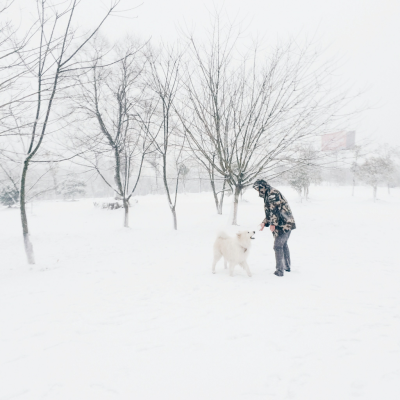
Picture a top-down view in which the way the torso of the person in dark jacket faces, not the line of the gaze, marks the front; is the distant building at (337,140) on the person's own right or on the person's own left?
on the person's own right

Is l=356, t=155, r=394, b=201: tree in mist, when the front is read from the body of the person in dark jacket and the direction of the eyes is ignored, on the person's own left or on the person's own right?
on the person's own right

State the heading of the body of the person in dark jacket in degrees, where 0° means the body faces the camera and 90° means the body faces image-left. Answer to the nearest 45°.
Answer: approximately 90°

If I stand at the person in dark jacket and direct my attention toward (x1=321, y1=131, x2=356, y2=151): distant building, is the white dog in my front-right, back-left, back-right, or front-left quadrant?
back-left

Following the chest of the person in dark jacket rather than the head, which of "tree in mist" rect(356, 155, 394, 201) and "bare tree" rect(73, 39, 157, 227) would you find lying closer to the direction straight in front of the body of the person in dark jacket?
the bare tree

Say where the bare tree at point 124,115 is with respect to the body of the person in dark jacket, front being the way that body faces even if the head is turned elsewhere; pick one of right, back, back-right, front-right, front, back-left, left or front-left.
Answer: front-right

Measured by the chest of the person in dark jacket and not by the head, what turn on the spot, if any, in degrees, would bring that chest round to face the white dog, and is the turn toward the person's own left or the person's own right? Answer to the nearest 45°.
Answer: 0° — they already face it

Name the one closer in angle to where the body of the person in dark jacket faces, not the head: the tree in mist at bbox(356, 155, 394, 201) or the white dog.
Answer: the white dog
